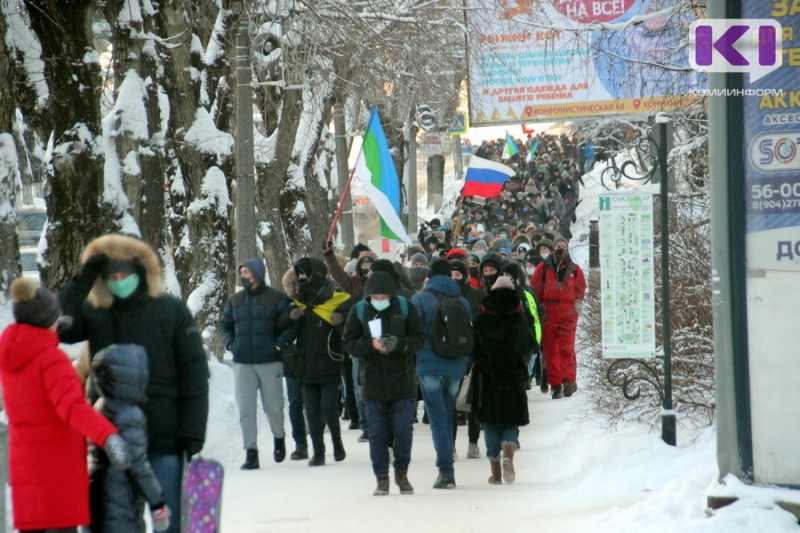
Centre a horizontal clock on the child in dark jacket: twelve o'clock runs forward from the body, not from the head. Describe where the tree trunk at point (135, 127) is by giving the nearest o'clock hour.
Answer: The tree trunk is roughly at 12 o'clock from the child in dark jacket.

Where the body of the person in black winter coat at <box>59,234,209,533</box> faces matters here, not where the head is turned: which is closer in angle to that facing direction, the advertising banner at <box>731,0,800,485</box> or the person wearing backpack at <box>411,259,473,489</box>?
the advertising banner

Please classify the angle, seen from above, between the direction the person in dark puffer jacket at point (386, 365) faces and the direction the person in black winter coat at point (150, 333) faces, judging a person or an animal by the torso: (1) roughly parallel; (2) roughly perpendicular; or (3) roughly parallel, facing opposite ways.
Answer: roughly parallel

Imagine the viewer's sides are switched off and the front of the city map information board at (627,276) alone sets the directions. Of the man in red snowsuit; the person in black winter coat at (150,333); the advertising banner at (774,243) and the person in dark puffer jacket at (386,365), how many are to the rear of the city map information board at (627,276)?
1

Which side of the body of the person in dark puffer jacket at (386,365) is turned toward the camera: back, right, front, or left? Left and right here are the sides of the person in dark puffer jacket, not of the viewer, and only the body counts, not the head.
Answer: front

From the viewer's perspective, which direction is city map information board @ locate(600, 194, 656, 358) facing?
toward the camera

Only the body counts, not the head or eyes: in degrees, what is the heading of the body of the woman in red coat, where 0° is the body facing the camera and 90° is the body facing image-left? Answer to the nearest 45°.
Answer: approximately 225°

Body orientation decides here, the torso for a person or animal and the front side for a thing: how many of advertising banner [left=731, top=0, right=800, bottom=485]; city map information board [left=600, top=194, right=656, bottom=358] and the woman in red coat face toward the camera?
2

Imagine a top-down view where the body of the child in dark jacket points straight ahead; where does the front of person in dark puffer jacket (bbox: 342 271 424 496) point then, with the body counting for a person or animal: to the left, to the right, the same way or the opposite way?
the opposite way

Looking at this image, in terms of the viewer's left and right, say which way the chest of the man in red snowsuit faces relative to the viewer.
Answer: facing the viewer

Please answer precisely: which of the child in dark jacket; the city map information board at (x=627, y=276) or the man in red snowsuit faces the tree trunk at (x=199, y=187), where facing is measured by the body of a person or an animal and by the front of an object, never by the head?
the child in dark jacket
